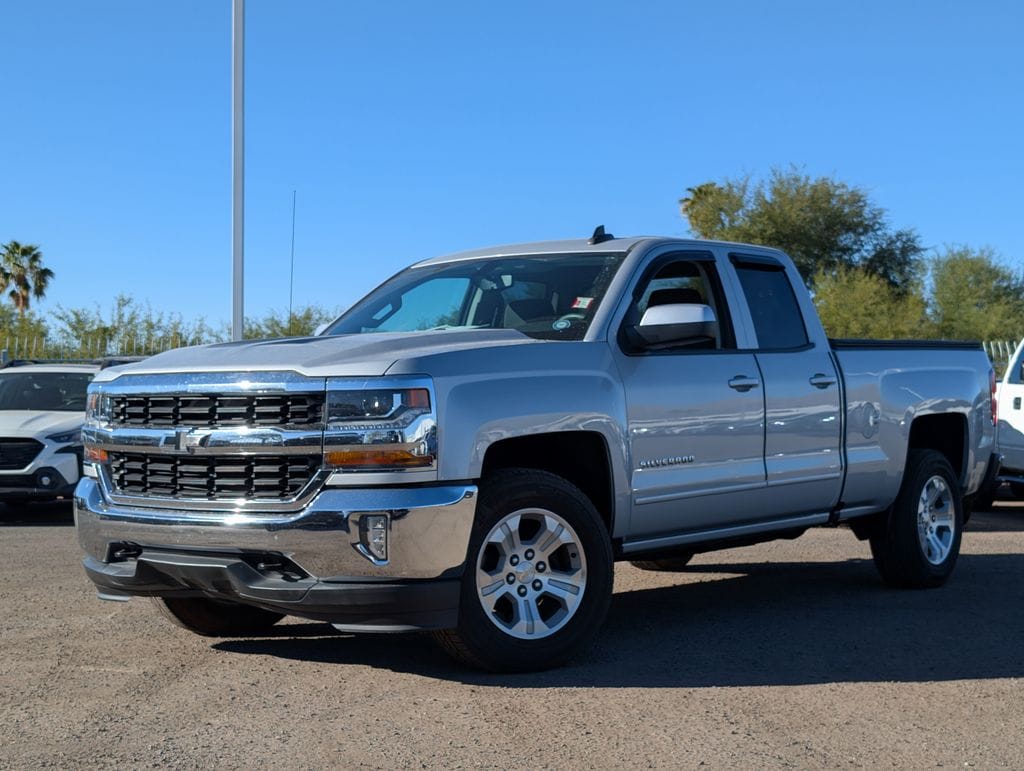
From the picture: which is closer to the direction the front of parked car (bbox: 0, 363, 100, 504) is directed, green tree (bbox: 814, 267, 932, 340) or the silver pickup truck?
the silver pickup truck

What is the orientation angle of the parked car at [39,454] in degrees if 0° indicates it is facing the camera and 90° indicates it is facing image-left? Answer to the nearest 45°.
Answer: approximately 0°

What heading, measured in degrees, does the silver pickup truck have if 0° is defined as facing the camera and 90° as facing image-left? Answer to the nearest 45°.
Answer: approximately 45°

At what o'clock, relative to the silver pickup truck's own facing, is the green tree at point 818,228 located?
The green tree is roughly at 5 o'clock from the silver pickup truck.

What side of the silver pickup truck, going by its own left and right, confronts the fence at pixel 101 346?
right

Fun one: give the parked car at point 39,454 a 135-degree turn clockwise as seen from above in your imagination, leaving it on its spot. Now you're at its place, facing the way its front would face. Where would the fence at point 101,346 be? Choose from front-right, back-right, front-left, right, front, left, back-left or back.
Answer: front-right

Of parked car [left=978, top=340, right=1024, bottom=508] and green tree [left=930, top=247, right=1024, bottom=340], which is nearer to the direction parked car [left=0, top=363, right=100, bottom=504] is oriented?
the parked car
